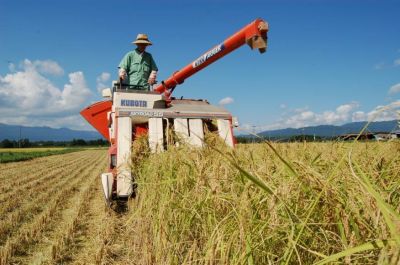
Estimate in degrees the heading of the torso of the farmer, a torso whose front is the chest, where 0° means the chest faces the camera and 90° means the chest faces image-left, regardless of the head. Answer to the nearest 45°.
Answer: approximately 0°
